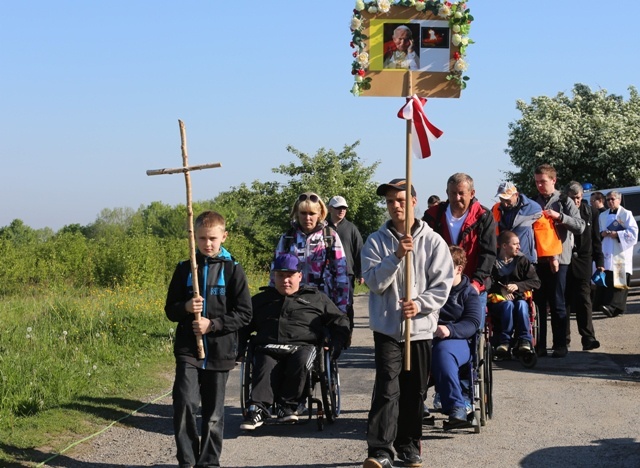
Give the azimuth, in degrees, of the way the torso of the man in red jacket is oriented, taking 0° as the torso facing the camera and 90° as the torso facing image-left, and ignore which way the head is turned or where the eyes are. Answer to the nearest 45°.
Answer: approximately 45°

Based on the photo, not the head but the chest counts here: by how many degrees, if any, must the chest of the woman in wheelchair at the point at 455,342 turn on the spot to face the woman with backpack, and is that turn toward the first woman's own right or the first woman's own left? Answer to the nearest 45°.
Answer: approximately 90° to the first woman's own right

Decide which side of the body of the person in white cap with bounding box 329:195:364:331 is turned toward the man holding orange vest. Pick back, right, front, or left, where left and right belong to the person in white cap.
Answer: left

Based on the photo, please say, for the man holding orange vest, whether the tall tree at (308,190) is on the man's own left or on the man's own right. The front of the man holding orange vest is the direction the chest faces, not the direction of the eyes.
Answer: on the man's own right

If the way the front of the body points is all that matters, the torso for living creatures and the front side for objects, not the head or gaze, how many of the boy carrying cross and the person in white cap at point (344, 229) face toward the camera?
2
